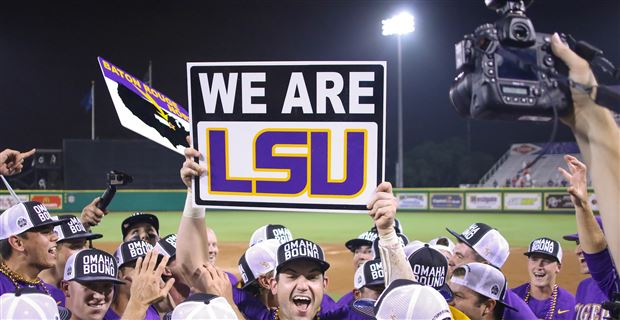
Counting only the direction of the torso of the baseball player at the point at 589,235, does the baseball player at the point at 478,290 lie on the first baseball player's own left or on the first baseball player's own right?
on the first baseball player's own right

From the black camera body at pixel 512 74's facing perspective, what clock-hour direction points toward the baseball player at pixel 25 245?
The baseball player is roughly at 11 o'clock from the black camera body.

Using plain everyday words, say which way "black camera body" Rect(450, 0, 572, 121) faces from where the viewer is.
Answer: facing away from the viewer and to the left of the viewer

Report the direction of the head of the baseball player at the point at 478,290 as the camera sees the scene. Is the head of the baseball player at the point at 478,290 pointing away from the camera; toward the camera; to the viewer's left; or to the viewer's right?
to the viewer's left

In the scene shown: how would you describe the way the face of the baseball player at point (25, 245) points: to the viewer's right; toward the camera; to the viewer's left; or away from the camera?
to the viewer's right

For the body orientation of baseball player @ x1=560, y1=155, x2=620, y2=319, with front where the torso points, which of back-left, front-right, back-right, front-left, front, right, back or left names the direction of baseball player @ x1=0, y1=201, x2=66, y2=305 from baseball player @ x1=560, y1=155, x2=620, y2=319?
front-right

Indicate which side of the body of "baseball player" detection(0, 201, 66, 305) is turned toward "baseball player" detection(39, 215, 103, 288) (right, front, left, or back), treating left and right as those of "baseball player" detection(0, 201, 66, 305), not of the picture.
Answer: left
